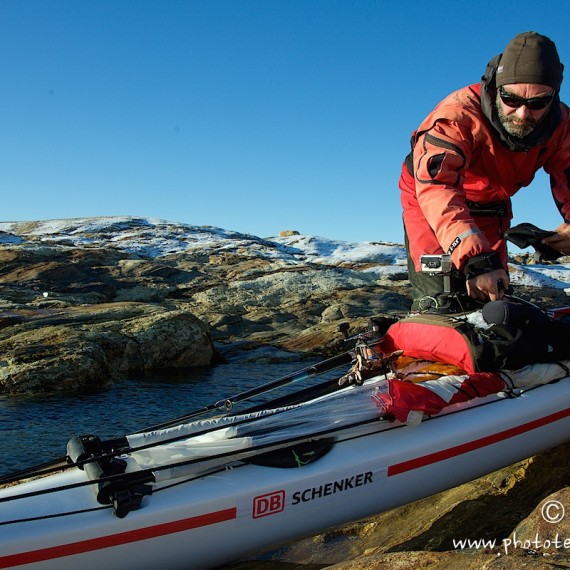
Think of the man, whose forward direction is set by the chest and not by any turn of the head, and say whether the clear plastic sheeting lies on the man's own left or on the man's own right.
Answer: on the man's own right
